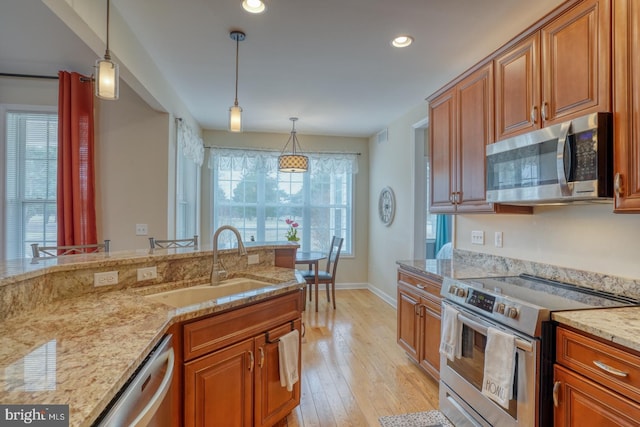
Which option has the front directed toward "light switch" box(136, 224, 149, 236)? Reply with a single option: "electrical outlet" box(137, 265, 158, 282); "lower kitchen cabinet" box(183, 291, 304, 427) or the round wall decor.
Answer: the round wall decor

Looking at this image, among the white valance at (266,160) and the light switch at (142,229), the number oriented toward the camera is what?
2

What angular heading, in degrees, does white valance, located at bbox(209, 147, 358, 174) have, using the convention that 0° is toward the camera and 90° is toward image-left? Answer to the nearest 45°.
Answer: approximately 0°

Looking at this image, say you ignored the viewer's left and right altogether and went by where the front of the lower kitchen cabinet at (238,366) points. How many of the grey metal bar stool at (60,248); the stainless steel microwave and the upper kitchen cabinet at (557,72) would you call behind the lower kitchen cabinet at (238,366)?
1

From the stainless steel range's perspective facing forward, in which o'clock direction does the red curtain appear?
The red curtain is roughly at 1 o'clock from the stainless steel range.

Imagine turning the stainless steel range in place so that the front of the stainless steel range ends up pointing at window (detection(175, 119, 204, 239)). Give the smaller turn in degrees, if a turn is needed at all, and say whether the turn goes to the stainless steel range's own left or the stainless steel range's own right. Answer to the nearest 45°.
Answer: approximately 45° to the stainless steel range's own right

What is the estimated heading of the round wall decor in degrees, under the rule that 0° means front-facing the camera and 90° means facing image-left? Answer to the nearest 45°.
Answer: approximately 45°

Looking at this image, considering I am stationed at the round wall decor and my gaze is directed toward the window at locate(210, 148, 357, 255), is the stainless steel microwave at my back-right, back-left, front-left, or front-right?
back-left

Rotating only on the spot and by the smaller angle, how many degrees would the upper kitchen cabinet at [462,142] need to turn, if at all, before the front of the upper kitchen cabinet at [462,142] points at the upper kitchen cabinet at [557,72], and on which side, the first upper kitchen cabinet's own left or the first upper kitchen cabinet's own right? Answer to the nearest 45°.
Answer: approximately 90° to the first upper kitchen cabinet's own left

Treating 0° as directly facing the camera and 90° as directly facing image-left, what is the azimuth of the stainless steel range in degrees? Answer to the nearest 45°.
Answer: approximately 45°

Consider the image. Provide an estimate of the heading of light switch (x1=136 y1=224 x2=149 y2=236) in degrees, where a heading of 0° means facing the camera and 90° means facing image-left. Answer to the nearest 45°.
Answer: approximately 0°
